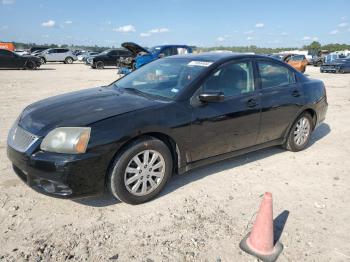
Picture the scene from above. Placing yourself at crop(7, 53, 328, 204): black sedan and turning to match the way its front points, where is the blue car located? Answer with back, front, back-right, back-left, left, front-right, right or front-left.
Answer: back-right

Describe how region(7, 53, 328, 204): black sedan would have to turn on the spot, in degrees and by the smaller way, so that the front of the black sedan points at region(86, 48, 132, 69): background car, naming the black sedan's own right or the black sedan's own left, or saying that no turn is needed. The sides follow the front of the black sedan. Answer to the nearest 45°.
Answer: approximately 135° to the black sedan's own right

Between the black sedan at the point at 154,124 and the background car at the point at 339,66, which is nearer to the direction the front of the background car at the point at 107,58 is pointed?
the black sedan

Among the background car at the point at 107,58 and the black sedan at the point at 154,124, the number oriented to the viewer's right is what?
0

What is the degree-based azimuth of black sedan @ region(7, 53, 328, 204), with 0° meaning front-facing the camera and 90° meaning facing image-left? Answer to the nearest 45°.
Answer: approximately 45°

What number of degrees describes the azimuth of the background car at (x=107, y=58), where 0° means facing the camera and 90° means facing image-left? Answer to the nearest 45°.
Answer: approximately 45°
